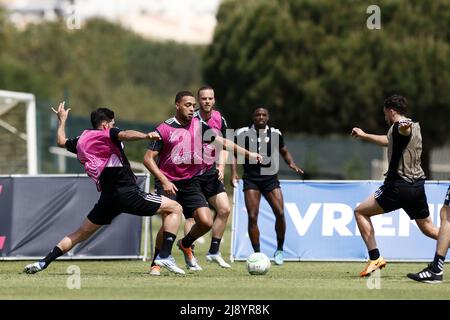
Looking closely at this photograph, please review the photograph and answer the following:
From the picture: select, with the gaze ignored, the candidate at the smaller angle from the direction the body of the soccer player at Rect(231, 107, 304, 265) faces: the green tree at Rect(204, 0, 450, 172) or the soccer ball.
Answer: the soccer ball

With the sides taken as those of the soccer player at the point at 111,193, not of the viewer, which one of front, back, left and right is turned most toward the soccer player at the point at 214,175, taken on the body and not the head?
front

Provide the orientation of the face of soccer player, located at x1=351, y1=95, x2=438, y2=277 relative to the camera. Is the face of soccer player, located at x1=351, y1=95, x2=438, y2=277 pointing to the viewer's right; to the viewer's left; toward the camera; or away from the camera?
to the viewer's left

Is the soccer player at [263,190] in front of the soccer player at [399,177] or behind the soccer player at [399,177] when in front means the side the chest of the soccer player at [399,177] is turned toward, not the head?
in front

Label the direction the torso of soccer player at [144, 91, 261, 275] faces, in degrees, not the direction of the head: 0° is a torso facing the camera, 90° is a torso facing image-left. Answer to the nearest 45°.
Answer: approximately 315°

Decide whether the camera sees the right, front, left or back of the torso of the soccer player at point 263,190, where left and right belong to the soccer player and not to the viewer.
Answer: front

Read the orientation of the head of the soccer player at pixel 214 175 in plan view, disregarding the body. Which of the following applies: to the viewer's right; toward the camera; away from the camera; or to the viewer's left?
toward the camera

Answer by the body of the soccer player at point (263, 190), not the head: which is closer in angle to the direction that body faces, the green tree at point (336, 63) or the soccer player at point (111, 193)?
the soccer player

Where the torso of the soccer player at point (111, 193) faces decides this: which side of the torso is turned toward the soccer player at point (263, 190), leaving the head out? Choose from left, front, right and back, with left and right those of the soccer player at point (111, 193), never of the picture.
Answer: front

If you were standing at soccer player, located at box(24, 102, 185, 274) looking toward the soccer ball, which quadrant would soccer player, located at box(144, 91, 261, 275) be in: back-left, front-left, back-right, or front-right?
front-left

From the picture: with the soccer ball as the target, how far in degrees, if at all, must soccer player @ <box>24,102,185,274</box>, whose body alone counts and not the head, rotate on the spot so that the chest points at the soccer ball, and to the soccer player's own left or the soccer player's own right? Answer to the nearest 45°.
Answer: approximately 45° to the soccer player's own right
